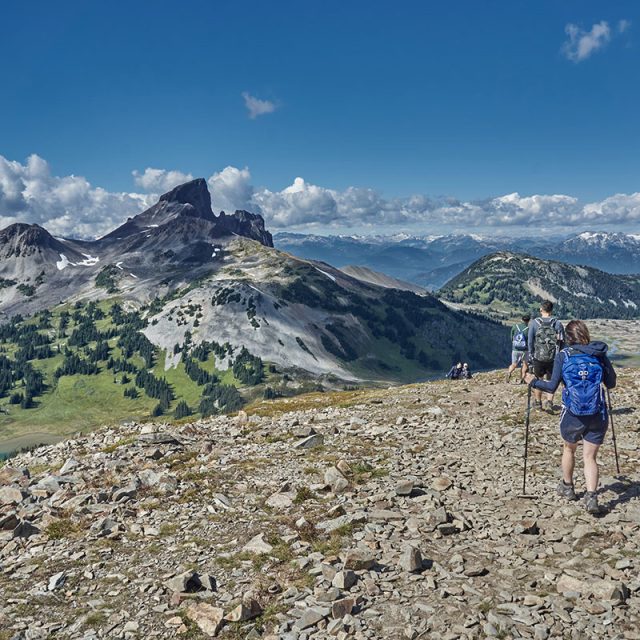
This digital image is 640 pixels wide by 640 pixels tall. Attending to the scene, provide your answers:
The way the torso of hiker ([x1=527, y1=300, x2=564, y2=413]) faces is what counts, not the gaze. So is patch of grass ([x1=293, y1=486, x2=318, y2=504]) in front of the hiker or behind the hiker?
behind

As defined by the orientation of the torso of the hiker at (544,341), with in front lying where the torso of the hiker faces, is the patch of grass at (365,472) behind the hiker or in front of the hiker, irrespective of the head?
behind

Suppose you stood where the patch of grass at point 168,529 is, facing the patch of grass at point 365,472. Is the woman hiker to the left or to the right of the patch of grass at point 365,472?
right

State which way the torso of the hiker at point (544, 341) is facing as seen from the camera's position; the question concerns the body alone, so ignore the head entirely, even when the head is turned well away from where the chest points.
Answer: away from the camera

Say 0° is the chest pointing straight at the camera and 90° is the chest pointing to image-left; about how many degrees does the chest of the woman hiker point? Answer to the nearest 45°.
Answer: approximately 180°

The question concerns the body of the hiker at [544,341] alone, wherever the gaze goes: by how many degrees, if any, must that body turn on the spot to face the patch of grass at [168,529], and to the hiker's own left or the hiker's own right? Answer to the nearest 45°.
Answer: approximately 135° to the hiker's own left

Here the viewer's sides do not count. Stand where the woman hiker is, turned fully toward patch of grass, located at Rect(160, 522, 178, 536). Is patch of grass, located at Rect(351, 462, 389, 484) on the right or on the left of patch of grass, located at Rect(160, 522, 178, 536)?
right

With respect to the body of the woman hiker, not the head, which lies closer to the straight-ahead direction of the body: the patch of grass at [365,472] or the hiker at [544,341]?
the hiker

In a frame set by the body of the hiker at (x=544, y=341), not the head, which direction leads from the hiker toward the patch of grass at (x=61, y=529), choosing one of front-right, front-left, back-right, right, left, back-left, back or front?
back-left

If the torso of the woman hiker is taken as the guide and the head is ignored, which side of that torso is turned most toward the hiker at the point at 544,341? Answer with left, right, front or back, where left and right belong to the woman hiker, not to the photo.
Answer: front

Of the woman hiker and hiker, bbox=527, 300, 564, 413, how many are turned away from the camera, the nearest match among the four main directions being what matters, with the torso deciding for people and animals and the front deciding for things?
2
